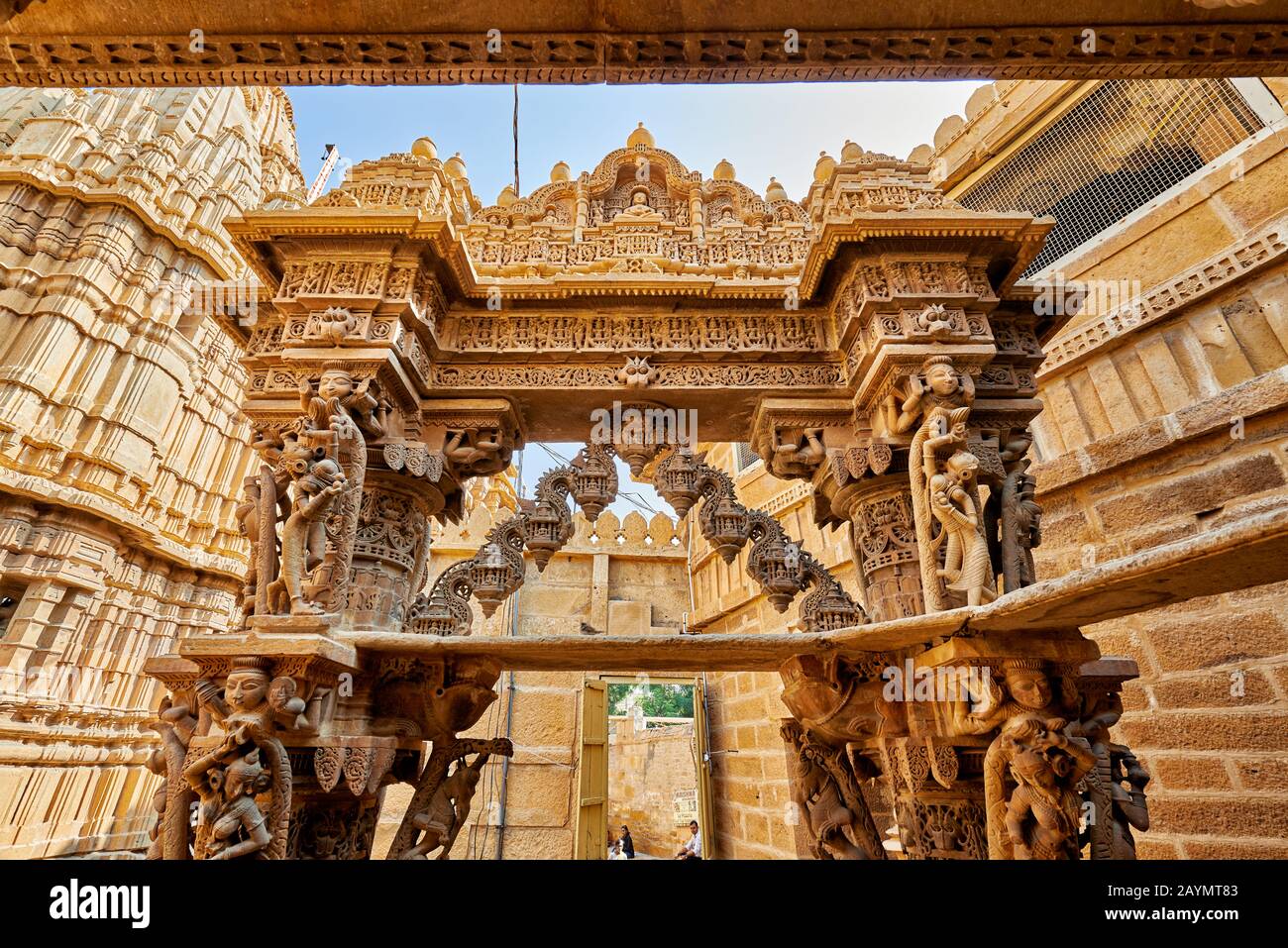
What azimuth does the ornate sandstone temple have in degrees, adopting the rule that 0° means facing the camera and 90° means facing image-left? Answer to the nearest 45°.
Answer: approximately 0°
